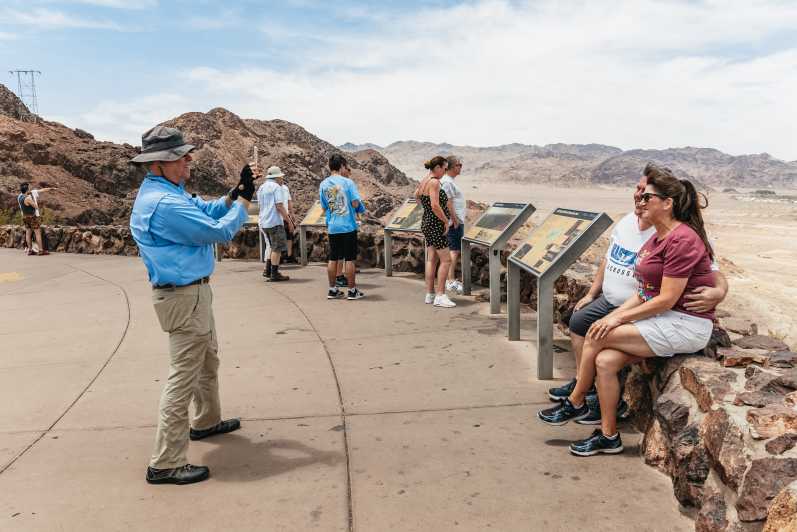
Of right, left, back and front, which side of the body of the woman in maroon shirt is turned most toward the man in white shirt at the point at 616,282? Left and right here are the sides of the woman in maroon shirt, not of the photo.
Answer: right

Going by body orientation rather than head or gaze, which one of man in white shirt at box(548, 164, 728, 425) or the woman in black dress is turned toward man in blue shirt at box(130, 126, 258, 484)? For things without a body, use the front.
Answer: the man in white shirt

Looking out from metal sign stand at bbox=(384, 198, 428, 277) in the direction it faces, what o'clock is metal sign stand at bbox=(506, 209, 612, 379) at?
metal sign stand at bbox=(506, 209, 612, 379) is roughly at 10 o'clock from metal sign stand at bbox=(384, 198, 428, 277).

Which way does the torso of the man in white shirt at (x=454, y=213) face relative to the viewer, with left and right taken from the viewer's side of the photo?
facing to the right of the viewer

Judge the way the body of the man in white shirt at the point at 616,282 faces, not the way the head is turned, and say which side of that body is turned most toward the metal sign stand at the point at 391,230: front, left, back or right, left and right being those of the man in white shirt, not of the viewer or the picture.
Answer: right

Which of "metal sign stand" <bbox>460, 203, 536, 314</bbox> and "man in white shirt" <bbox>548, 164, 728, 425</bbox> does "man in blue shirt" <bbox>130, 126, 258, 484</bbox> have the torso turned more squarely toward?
the man in white shirt

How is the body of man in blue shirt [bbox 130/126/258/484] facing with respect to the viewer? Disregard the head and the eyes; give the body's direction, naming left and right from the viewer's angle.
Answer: facing to the right of the viewer

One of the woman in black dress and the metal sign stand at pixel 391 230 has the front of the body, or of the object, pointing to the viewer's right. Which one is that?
the woman in black dress

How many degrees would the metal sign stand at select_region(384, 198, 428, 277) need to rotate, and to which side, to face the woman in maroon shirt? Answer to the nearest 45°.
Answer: approximately 45° to its left

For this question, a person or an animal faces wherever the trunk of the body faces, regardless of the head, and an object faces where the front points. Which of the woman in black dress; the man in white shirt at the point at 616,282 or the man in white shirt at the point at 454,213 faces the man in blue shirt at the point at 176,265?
the man in white shirt at the point at 616,282

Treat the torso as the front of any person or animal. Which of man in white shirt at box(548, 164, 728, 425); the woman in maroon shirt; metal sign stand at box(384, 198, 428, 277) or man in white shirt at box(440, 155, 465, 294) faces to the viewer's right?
man in white shirt at box(440, 155, 465, 294)

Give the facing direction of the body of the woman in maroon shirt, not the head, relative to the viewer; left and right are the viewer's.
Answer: facing to the left of the viewer
